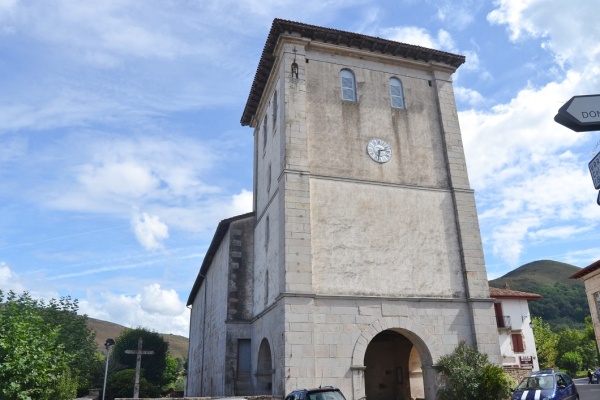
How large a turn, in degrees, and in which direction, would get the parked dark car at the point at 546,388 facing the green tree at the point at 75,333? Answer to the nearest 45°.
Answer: approximately 45° to its right

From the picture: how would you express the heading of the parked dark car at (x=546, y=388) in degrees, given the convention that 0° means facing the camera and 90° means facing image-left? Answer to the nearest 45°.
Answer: approximately 45°

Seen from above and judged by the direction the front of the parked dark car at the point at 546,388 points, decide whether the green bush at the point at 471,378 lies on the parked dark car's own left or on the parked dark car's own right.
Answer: on the parked dark car's own right

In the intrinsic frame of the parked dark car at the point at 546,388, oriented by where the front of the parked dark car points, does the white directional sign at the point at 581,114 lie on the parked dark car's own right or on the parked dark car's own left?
on the parked dark car's own left
